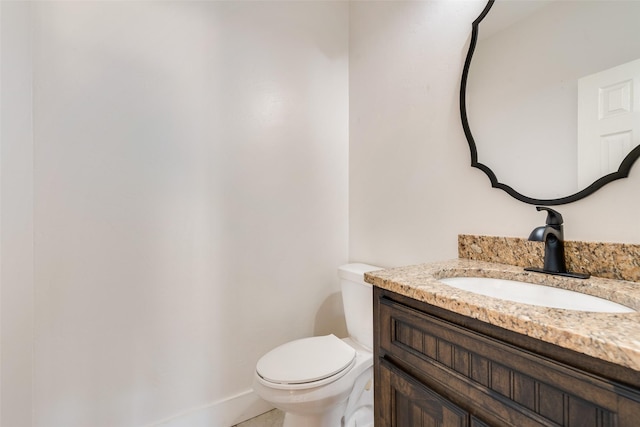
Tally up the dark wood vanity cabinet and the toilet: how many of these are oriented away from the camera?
0

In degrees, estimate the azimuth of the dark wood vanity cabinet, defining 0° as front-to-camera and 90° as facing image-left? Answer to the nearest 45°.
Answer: approximately 45°

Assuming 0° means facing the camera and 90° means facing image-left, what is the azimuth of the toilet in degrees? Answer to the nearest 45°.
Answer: approximately 45°

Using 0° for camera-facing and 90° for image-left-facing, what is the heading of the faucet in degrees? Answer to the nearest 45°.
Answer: approximately 45°

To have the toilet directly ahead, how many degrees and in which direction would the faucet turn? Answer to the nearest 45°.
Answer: approximately 45° to its right

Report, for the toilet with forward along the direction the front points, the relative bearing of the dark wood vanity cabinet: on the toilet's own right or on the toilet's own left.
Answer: on the toilet's own left

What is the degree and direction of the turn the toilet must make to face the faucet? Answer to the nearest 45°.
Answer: approximately 90° to its left
